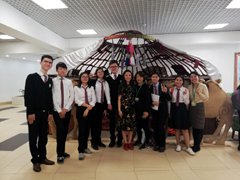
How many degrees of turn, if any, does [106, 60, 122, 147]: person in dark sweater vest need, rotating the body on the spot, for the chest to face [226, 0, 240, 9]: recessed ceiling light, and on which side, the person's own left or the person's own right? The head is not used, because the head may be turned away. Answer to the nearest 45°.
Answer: approximately 90° to the person's own left

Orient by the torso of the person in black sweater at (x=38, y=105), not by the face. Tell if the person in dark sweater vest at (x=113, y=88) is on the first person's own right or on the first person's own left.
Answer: on the first person's own left

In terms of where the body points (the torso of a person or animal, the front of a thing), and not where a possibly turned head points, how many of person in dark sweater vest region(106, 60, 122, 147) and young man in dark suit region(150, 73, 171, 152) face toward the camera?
2

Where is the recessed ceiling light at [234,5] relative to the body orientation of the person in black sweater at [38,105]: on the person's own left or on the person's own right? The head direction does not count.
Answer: on the person's own left

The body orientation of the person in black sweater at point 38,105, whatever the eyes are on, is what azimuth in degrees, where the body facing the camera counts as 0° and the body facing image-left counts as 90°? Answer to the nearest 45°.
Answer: approximately 315°

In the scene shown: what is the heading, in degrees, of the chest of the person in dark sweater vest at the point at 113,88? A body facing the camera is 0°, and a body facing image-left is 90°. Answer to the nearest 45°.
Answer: approximately 0°
